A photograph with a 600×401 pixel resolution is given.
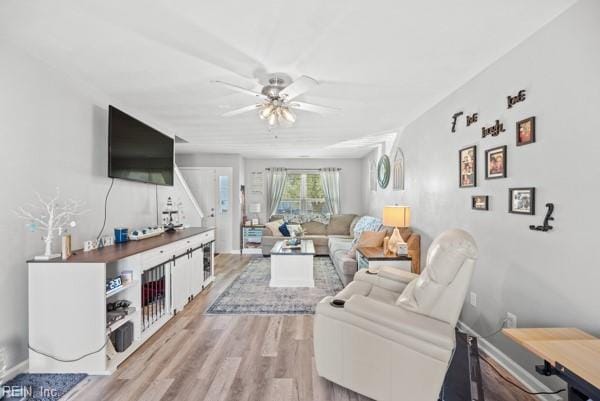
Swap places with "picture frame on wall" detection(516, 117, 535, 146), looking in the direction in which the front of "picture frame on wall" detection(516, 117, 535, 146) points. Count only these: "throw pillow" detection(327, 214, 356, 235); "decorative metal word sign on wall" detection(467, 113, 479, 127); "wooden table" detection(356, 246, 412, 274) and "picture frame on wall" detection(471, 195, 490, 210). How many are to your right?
4

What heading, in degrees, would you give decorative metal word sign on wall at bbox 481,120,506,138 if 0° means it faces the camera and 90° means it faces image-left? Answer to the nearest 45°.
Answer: approximately 45°

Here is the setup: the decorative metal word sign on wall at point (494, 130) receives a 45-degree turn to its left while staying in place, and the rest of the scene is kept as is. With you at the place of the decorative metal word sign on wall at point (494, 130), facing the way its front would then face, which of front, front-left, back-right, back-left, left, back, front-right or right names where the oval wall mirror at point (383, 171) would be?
back-right

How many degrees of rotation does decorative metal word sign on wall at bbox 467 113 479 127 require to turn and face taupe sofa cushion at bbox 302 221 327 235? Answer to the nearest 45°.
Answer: approximately 90° to its right

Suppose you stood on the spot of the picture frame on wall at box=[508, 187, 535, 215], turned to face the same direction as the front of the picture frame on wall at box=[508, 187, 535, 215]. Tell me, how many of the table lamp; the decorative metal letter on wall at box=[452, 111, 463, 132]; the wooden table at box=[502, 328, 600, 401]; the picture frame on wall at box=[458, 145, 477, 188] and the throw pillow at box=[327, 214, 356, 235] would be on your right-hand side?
4

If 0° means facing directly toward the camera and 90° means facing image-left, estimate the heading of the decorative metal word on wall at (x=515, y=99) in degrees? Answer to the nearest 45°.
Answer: approximately 45°

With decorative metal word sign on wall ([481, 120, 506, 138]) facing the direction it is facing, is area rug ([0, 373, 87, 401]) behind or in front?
in front

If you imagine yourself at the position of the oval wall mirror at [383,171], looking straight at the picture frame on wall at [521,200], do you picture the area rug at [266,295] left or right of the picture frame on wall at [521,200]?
right

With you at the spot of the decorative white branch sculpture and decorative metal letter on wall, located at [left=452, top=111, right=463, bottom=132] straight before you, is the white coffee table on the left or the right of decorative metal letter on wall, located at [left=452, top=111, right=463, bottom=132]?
left

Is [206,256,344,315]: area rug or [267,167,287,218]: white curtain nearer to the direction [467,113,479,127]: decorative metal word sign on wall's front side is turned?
the area rug

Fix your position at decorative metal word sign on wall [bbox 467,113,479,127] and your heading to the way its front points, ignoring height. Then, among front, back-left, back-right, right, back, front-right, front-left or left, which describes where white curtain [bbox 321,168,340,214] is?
right
